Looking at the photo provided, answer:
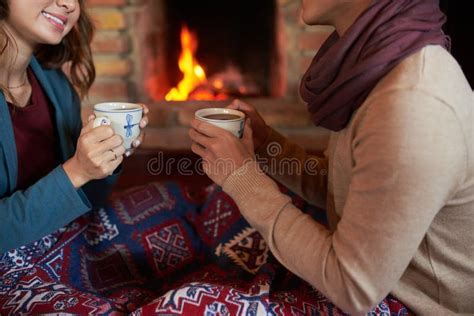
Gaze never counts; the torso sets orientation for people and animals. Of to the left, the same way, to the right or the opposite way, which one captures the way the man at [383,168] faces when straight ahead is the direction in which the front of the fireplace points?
to the right

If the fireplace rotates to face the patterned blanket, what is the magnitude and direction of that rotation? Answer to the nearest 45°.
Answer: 0° — it already faces it

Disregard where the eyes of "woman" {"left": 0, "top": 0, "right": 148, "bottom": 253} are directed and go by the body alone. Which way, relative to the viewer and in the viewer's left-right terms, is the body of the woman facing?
facing the viewer and to the right of the viewer

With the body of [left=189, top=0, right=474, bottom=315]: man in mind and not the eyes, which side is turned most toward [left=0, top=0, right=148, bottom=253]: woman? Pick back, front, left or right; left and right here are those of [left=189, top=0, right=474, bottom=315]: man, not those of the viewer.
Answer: front

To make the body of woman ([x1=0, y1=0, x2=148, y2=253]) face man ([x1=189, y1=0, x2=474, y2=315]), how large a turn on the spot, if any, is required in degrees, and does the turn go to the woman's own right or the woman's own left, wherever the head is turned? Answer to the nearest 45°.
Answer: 0° — they already face them

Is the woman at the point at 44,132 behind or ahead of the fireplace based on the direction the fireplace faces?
ahead

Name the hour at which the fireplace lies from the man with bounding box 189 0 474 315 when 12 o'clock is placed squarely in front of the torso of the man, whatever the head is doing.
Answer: The fireplace is roughly at 2 o'clock from the man.

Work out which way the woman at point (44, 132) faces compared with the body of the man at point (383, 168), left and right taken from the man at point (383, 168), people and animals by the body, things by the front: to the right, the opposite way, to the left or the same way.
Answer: the opposite way

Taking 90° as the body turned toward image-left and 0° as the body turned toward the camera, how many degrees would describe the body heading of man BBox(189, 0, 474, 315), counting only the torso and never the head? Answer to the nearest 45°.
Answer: approximately 90°
